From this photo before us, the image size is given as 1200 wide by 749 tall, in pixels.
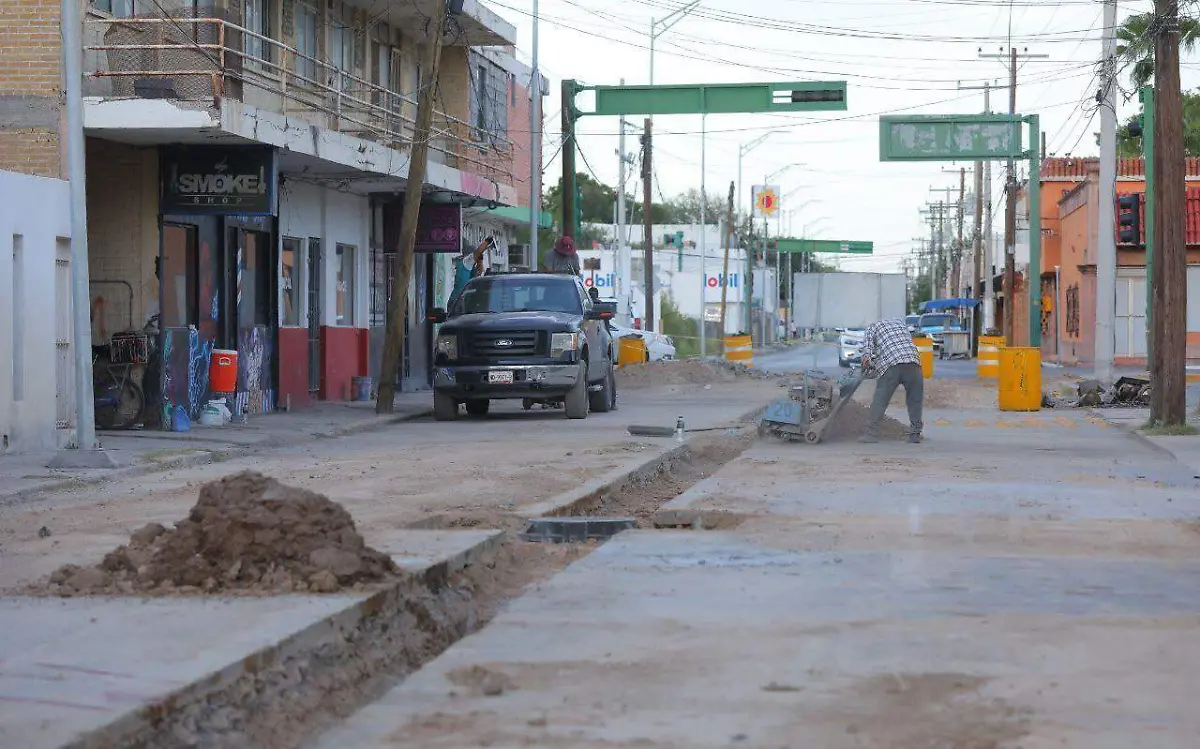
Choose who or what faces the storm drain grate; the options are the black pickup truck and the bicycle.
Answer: the black pickup truck

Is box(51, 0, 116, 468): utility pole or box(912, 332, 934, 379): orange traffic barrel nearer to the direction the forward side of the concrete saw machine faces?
the utility pole

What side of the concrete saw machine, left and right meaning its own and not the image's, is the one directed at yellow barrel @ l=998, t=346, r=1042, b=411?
back

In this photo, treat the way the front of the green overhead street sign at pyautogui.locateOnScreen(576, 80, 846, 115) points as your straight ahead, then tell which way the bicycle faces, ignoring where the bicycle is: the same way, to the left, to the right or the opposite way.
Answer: to the left

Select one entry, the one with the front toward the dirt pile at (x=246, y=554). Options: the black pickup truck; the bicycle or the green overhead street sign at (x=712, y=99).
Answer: the black pickup truck

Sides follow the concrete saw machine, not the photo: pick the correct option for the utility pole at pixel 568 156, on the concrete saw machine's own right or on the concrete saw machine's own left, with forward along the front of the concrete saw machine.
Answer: on the concrete saw machine's own right

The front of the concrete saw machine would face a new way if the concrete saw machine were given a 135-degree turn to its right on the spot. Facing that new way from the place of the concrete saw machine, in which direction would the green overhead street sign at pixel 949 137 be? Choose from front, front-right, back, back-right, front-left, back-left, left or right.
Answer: front

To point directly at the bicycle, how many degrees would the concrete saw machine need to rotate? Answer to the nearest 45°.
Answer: approximately 45° to its right

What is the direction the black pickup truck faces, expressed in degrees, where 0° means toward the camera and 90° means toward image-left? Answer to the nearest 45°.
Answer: approximately 0°
